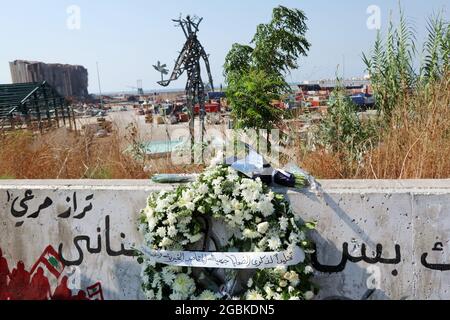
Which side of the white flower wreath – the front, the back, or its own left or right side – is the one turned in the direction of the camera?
front

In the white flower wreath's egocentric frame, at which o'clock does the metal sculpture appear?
The metal sculpture is roughly at 6 o'clock from the white flower wreath.
